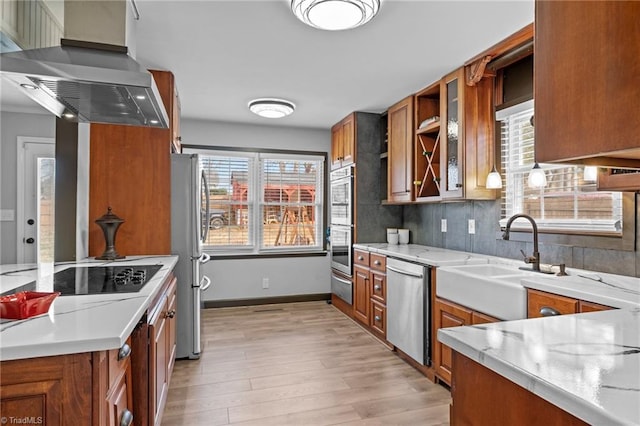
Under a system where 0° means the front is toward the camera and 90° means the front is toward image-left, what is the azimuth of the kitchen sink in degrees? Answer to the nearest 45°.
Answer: approximately 45°

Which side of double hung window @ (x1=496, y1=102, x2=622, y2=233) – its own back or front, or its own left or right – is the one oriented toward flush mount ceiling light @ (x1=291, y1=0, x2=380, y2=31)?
front

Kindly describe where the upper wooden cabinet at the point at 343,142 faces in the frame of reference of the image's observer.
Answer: facing the viewer and to the left of the viewer

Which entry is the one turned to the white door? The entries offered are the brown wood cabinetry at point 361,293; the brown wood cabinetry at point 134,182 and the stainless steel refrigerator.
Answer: the brown wood cabinetry at point 361,293

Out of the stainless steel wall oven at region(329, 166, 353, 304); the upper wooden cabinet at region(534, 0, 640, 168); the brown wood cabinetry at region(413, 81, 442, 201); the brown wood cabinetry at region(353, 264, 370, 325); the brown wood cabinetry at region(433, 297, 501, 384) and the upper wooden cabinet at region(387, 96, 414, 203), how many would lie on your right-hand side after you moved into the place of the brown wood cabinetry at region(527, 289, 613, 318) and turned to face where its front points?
5

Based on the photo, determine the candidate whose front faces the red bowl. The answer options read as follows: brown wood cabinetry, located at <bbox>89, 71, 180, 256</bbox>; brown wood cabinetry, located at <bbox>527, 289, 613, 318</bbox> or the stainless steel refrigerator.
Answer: brown wood cabinetry, located at <bbox>527, 289, 613, 318</bbox>

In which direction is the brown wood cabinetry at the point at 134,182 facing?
to the viewer's right

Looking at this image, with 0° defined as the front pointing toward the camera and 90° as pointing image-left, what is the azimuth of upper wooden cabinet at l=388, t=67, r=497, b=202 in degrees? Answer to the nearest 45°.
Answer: approximately 45°

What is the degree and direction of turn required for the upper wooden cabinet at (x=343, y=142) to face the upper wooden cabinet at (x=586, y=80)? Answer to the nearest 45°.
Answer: approximately 45° to its left

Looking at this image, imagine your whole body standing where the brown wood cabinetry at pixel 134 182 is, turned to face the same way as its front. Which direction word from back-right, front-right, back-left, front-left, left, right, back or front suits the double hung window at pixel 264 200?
front-left

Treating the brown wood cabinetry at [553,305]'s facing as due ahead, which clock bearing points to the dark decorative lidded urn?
The dark decorative lidded urn is roughly at 1 o'clock from the brown wood cabinetry.

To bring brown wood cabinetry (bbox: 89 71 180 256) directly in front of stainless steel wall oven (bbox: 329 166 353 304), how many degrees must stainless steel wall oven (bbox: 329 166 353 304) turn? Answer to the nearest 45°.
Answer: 0° — it already faces it

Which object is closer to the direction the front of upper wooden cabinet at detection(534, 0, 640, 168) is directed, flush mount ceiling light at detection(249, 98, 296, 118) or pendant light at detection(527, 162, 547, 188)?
the flush mount ceiling light

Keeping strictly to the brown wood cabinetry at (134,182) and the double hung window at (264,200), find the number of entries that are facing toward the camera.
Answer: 1
